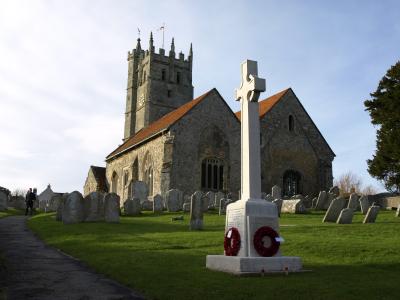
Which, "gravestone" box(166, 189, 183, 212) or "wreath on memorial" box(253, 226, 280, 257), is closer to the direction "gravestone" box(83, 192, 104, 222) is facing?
the wreath on memorial

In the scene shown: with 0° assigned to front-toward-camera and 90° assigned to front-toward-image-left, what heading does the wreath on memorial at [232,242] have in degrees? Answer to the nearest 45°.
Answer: approximately 45°

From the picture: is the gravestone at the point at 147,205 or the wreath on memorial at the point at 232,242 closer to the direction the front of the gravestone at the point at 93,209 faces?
the wreath on memorial

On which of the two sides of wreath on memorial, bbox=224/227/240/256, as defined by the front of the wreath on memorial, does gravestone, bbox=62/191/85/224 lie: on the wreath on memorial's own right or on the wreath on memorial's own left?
on the wreath on memorial's own right

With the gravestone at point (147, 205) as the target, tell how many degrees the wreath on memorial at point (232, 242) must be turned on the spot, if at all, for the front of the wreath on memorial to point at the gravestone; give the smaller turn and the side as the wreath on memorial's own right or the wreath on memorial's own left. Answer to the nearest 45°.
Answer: approximately 135° to the wreath on memorial's own right

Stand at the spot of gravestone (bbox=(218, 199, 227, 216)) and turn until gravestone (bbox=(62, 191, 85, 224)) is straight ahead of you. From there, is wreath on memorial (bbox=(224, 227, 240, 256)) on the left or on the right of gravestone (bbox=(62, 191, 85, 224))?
left

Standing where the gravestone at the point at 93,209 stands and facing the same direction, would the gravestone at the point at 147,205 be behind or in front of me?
behind

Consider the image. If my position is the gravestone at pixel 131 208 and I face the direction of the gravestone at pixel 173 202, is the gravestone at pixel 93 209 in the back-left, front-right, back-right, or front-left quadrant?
back-right

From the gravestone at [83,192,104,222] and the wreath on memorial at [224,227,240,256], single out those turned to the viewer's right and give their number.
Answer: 0

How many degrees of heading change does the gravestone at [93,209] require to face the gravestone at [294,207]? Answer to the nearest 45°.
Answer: approximately 90° to its left

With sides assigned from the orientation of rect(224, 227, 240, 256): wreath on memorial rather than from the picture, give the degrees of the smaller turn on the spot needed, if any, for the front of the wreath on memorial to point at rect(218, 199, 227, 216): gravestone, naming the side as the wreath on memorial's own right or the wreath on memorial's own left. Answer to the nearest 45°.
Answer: approximately 135° to the wreath on memorial's own right

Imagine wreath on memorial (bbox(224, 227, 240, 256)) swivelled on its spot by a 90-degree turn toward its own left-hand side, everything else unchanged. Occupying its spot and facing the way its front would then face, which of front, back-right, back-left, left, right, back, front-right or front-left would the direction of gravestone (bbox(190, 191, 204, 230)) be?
back-left

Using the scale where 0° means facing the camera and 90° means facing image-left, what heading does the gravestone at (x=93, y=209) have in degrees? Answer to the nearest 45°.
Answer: approximately 0°

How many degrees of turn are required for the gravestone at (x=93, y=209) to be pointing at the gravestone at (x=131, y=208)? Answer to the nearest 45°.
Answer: approximately 135° to its left
